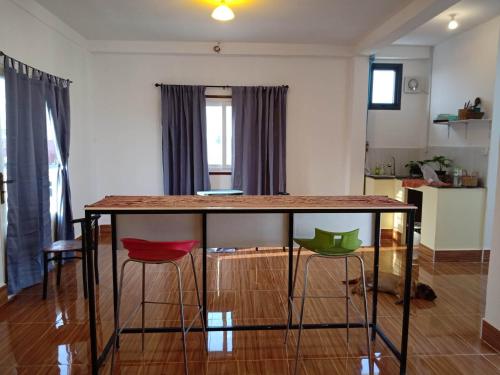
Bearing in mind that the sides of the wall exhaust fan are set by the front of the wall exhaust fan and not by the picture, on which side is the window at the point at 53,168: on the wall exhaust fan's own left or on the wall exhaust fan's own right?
on the wall exhaust fan's own right

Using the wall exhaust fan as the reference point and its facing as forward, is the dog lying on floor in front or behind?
in front

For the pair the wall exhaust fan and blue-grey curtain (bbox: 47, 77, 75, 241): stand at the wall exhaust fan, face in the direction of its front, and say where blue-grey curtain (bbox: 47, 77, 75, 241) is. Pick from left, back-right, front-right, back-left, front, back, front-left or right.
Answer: front-right

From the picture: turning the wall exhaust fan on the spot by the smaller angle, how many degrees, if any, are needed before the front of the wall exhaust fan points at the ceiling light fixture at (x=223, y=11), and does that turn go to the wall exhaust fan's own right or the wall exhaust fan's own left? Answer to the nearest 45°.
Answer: approximately 45° to the wall exhaust fan's own right

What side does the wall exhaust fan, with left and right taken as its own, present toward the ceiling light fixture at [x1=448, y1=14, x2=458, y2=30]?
front

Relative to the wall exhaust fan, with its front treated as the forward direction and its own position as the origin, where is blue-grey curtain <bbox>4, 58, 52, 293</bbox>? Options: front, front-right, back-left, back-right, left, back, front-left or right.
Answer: front-right

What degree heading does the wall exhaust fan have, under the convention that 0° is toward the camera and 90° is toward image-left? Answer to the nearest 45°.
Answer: approximately 0°

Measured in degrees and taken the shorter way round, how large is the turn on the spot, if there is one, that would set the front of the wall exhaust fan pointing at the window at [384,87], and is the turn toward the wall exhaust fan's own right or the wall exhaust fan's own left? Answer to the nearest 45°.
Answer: approximately 90° to the wall exhaust fan's own right
